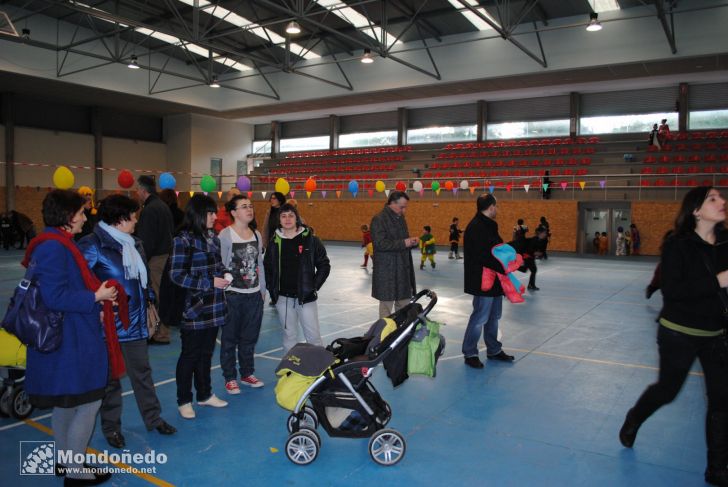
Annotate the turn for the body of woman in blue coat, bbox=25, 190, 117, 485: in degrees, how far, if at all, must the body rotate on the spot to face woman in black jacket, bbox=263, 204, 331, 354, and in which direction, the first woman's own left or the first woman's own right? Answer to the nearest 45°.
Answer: approximately 45° to the first woman's own left

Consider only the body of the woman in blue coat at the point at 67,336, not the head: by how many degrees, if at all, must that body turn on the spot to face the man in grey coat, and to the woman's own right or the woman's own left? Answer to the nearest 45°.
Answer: approximately 45° to the woman's own left

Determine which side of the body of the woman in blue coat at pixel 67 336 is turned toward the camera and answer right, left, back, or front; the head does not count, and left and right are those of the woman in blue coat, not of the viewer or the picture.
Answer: right

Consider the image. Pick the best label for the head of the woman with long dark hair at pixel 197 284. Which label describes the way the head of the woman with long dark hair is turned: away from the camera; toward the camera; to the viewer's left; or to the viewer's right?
to the viewer's right

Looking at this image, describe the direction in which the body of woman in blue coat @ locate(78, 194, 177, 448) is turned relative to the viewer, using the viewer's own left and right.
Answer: facing the viewer and to the right of the viewer

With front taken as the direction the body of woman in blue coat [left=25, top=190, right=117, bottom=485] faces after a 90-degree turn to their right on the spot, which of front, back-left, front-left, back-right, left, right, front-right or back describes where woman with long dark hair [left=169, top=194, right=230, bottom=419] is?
back-left

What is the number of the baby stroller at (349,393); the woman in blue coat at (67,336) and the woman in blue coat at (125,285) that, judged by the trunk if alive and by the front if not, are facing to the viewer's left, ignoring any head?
1

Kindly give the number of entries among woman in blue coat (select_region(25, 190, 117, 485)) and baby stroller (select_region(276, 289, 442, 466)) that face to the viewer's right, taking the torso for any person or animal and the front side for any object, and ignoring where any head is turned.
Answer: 1

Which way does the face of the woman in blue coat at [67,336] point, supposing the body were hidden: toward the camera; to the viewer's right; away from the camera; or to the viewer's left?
to the viewer's right

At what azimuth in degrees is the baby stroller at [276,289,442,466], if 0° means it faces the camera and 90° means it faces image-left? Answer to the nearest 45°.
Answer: approximately 90°

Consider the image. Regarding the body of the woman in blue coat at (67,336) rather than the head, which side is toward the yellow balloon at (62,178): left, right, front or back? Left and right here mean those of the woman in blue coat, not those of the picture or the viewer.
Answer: left

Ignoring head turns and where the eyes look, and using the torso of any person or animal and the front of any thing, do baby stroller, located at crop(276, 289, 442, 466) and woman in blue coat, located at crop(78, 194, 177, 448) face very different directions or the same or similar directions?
very different directions

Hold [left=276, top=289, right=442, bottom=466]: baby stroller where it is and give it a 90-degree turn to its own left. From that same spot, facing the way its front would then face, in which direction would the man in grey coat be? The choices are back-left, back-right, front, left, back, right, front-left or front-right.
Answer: back
